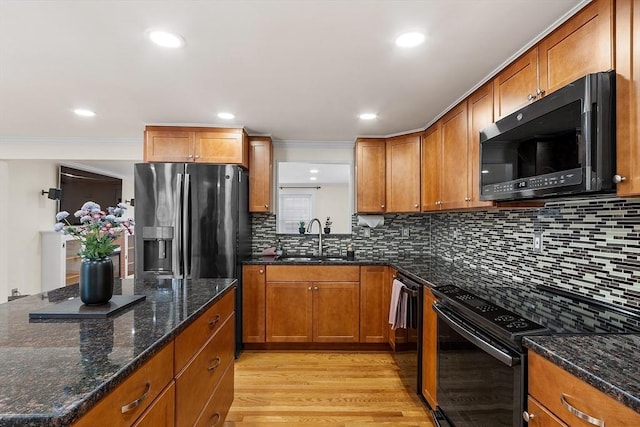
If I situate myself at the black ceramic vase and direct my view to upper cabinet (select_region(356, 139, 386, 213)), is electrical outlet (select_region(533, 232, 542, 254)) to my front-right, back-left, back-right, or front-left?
front-right

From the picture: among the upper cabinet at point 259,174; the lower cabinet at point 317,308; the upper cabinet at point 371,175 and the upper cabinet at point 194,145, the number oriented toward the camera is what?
4

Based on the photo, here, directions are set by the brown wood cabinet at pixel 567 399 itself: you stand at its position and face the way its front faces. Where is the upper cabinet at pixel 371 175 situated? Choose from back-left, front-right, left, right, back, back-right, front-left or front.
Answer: right

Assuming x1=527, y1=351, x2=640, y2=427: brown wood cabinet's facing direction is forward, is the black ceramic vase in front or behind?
in front

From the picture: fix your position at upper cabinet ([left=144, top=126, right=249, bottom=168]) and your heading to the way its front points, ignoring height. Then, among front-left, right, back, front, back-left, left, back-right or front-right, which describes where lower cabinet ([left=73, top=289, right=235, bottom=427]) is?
front

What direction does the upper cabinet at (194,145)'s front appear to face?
toward the camera

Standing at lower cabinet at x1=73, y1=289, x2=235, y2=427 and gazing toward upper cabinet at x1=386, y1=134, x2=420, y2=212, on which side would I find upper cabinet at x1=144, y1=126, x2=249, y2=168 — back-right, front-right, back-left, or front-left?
front-left

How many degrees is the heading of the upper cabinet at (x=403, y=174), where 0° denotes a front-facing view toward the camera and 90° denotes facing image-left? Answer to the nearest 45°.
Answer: approximately 45°

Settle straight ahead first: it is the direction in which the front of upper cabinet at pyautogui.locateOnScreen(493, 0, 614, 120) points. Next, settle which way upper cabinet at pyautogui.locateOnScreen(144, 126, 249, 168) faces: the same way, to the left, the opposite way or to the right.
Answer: to the left

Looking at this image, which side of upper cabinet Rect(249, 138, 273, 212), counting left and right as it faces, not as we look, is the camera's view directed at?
front

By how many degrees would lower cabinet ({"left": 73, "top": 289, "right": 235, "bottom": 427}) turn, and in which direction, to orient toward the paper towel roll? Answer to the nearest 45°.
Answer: approximately 90° to its left

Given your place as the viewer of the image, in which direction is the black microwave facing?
facing the viewer and to the left of the viewer

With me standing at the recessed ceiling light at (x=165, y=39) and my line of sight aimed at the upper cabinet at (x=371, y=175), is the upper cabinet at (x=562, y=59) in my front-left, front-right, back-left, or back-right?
front-right

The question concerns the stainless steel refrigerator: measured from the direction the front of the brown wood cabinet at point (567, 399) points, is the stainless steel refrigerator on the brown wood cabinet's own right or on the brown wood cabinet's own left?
on the brown wood cabinet's own right

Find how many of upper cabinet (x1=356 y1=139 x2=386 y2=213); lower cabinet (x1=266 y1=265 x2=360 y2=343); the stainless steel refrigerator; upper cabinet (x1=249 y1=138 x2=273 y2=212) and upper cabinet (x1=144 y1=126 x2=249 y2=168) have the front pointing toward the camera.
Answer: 5
